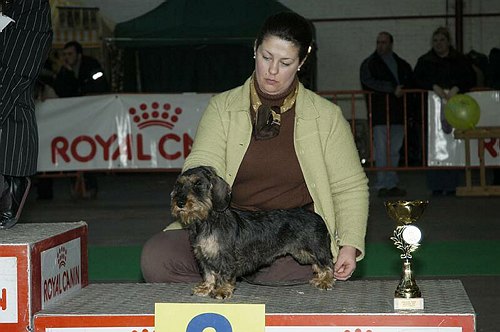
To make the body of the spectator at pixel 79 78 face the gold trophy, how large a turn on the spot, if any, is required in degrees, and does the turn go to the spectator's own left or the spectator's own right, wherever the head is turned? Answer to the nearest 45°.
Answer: approximately 45° to the spectator's own left

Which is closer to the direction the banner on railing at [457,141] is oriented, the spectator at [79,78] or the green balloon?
the green balloon

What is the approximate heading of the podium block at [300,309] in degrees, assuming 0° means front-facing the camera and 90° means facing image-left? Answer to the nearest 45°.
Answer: approximately 0°

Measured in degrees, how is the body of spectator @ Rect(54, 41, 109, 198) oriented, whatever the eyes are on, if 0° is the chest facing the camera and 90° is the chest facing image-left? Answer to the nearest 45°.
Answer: approximately 45°

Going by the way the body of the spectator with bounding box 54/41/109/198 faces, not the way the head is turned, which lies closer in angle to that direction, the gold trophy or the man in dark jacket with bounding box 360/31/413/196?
the gold trophy

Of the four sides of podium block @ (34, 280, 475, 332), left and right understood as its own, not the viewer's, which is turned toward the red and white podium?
right

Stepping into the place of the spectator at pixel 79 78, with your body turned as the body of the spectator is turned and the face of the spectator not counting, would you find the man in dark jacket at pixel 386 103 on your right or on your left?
on your left

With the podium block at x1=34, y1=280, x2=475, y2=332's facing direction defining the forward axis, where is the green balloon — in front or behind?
behind

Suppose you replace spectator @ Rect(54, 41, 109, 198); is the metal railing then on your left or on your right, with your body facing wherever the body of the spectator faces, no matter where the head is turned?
on your left

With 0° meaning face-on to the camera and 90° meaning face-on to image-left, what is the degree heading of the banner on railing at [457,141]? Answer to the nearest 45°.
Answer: approximately 0°

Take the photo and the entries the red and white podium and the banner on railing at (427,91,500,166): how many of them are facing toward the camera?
2

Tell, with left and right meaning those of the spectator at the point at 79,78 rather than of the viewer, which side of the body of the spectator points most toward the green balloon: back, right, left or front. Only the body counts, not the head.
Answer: left
